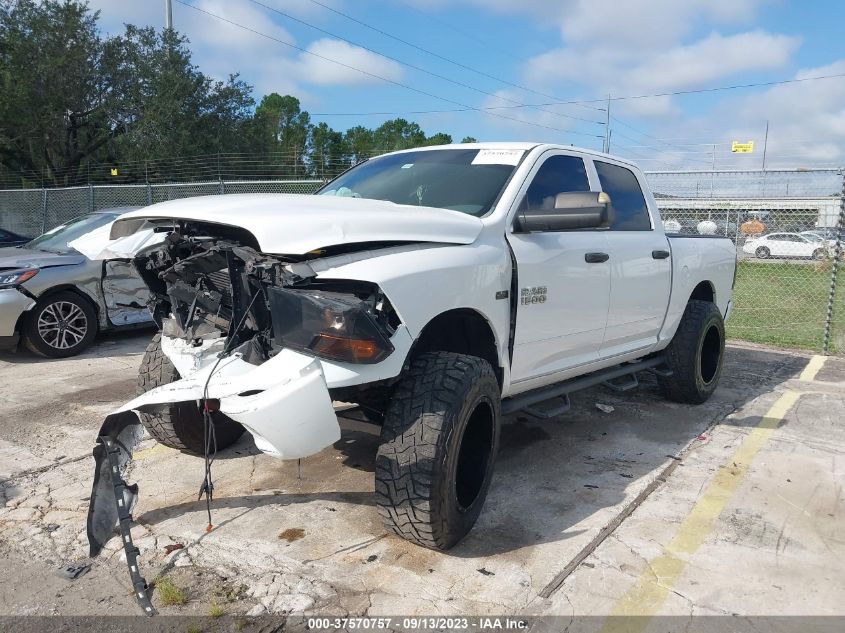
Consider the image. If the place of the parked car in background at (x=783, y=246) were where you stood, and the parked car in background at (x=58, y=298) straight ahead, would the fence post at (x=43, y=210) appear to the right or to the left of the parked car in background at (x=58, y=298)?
right

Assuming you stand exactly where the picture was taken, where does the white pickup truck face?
facing the viewer and to the left of the viewer

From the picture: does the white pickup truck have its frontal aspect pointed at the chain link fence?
no

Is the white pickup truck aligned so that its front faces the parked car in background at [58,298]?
no

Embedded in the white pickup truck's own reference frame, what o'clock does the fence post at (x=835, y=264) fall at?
The fence post is roughly at 6 o'clock from the white pickup truck.

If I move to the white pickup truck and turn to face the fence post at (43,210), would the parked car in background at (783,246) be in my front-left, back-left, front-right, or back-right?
front-right

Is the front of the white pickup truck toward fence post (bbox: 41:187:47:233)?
no
